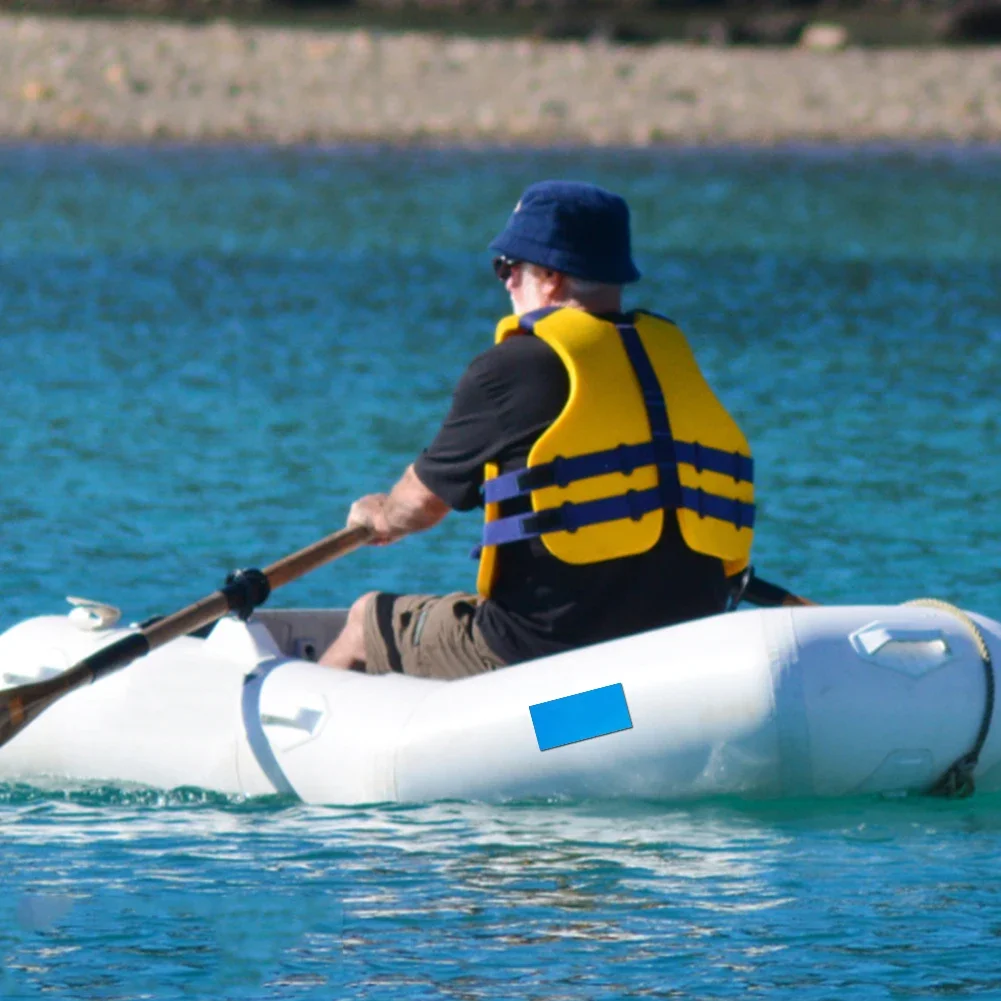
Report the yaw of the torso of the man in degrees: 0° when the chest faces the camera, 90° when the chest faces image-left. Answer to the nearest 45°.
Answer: approximately 135°

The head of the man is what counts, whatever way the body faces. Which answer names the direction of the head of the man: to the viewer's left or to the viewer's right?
to the viewer's left
